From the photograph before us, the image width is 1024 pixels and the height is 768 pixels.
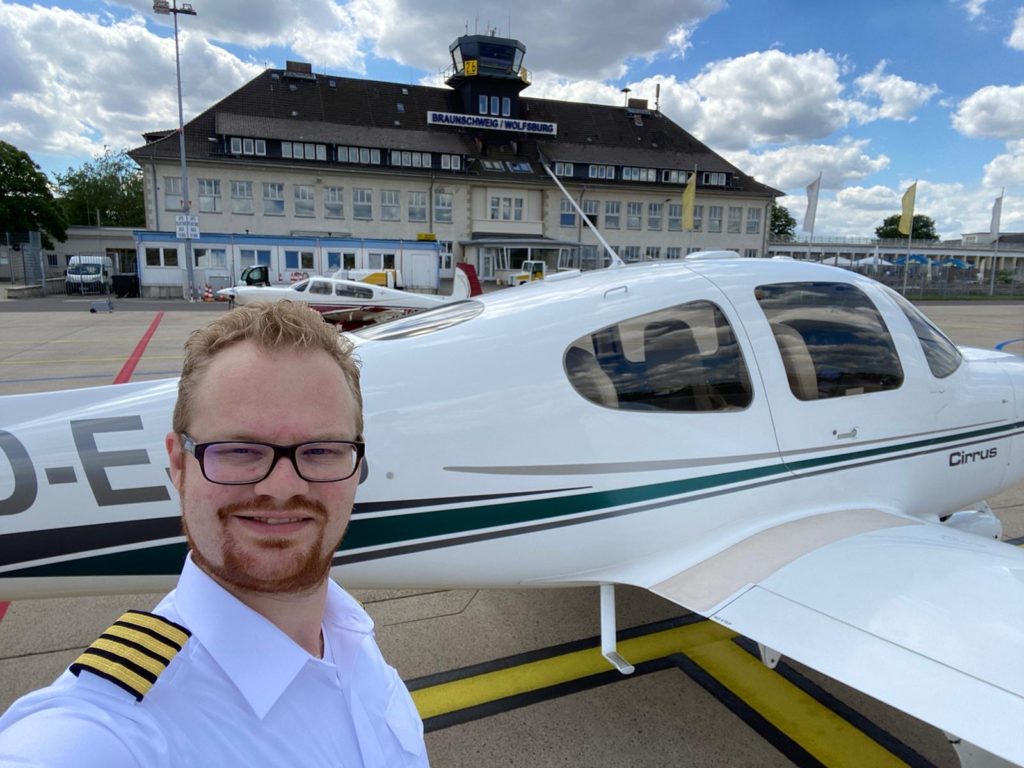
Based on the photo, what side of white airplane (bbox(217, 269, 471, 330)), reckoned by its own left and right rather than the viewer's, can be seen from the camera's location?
left

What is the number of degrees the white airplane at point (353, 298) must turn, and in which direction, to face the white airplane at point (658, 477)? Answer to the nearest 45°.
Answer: approximately 90° to its left

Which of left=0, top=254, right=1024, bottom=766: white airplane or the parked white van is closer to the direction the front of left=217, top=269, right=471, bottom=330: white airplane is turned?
the parked white van

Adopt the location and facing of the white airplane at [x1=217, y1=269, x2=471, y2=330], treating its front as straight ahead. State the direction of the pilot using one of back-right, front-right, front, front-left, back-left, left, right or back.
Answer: left

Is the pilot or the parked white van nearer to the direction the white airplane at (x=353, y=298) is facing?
the parked white van

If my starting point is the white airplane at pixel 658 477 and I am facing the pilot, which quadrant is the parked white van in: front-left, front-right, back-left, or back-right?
back-right

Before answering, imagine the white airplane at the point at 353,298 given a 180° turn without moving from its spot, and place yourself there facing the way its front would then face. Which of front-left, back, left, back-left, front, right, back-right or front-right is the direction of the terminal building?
left

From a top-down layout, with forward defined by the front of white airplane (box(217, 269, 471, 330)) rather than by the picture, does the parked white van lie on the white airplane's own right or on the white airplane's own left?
on the white airplane's own right
